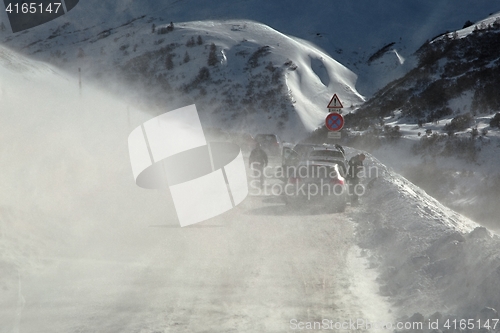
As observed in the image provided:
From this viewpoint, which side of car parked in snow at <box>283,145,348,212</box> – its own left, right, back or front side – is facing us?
back

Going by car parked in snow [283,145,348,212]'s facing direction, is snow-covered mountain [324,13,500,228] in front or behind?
in front
